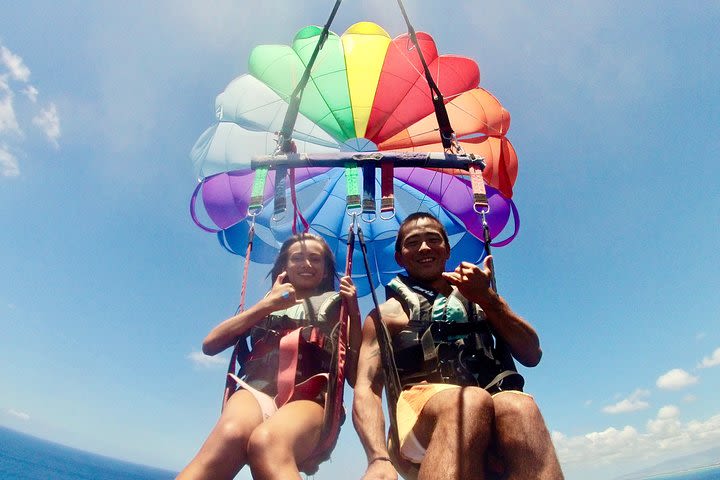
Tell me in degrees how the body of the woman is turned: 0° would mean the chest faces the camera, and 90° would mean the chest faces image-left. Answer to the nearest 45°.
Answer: approximately 0°

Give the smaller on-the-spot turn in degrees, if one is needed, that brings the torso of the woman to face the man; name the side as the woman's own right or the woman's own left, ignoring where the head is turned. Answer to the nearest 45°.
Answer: approximately 45° to the woman's own left
